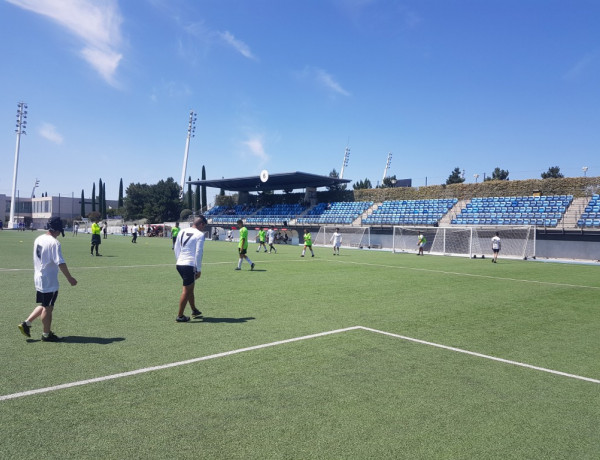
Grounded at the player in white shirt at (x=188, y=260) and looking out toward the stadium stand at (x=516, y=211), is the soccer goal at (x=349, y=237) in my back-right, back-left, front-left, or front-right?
front-left

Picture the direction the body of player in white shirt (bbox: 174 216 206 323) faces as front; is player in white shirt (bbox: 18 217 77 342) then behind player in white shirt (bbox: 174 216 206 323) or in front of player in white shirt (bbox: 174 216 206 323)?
behind

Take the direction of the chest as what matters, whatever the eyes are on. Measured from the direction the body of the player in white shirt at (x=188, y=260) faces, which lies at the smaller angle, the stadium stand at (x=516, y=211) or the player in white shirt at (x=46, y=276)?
the stadium stand

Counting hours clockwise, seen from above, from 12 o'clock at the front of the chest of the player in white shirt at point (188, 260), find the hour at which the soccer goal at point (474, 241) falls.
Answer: The soccer goal is roughly at 12 o'clock from the player in white shirt.

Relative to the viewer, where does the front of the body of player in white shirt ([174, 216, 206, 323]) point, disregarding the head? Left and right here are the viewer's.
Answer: facing away from the viewer and to the right of the viewer

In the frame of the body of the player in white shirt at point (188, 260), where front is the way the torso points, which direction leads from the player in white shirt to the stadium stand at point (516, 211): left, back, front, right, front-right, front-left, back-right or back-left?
front

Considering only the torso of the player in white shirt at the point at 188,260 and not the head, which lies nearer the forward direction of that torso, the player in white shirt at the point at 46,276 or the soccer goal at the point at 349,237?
the soccer goal

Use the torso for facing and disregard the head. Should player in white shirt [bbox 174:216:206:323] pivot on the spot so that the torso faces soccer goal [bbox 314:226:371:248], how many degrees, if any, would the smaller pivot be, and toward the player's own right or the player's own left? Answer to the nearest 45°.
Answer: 0° — they already face it

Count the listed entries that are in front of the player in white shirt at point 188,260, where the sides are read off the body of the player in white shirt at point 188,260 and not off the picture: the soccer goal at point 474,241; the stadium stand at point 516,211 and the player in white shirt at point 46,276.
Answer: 2
